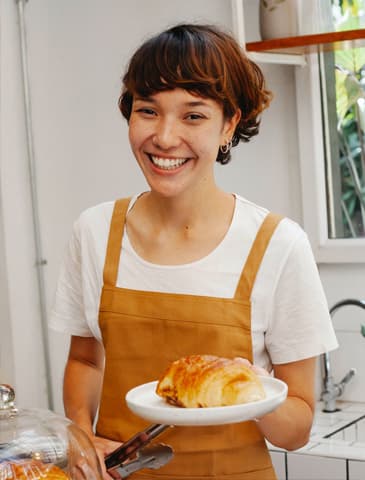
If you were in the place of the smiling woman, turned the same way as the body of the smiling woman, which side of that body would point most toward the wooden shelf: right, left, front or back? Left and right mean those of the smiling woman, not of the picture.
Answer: back

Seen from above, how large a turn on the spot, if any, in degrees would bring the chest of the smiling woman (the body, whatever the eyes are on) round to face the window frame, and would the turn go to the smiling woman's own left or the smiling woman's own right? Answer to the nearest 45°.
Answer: approximately 180°

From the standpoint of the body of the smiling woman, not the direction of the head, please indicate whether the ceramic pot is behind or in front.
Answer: behind

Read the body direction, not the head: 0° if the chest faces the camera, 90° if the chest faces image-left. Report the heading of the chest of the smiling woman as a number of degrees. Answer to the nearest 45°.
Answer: approximately 0°

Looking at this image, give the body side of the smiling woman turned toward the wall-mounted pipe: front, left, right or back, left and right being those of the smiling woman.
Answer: back
